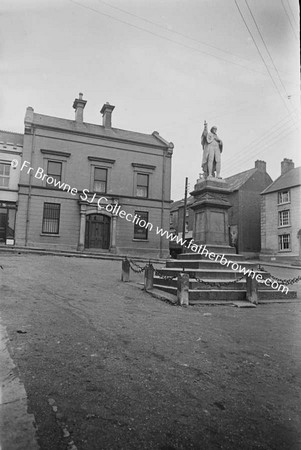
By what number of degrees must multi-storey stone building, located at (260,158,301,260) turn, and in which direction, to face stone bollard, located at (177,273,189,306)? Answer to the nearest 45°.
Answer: approximately 45° to its left

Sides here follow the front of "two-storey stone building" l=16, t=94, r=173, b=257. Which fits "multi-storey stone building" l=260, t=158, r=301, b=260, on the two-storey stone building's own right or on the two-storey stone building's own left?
on the two-storey stone building's own left

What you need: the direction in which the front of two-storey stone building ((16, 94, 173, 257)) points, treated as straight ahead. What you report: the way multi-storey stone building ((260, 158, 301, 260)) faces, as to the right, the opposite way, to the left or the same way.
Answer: to the right

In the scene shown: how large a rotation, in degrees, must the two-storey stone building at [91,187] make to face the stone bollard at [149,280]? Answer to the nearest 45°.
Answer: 0° — it already faces it

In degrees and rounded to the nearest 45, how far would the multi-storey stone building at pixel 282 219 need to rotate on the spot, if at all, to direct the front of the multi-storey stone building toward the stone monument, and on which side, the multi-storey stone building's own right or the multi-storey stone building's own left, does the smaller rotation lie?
approximately 45° to the multi-storey stone building's own left

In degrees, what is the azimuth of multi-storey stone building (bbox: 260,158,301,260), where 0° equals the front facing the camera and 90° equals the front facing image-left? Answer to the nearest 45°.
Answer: approximately 45°

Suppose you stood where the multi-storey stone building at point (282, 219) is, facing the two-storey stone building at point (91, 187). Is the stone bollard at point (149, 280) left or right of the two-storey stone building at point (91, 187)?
left

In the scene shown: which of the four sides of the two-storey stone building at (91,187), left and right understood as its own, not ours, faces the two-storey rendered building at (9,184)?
right

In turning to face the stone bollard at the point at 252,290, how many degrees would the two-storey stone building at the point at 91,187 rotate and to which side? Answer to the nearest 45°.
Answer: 0° — it already faces it

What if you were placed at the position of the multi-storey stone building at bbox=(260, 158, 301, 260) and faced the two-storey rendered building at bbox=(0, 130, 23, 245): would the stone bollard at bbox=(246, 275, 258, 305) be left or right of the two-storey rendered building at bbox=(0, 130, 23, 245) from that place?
left

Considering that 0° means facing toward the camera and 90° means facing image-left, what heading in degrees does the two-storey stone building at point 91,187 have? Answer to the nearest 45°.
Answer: approximately 0°

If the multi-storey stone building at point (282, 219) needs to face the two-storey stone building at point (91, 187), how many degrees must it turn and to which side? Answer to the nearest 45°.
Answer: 0° — it already faces it
